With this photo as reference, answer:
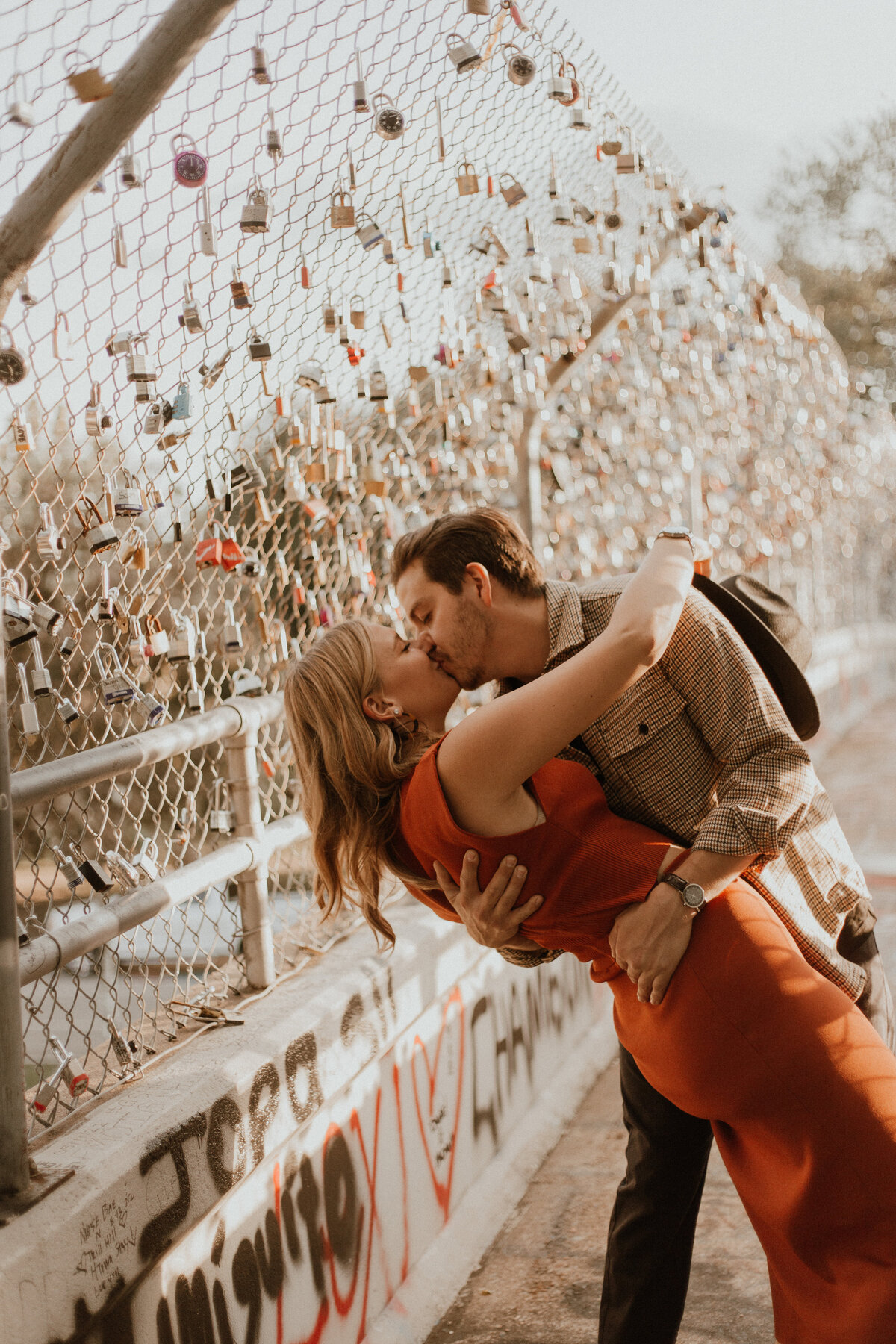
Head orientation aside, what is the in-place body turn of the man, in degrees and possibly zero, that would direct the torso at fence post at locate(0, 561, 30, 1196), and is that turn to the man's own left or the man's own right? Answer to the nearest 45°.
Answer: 0° — they already face it

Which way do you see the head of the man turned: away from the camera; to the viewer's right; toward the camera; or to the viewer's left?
to the viewer's left

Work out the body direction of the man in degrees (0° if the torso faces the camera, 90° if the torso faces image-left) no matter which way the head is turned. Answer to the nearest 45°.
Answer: approximately 45°
